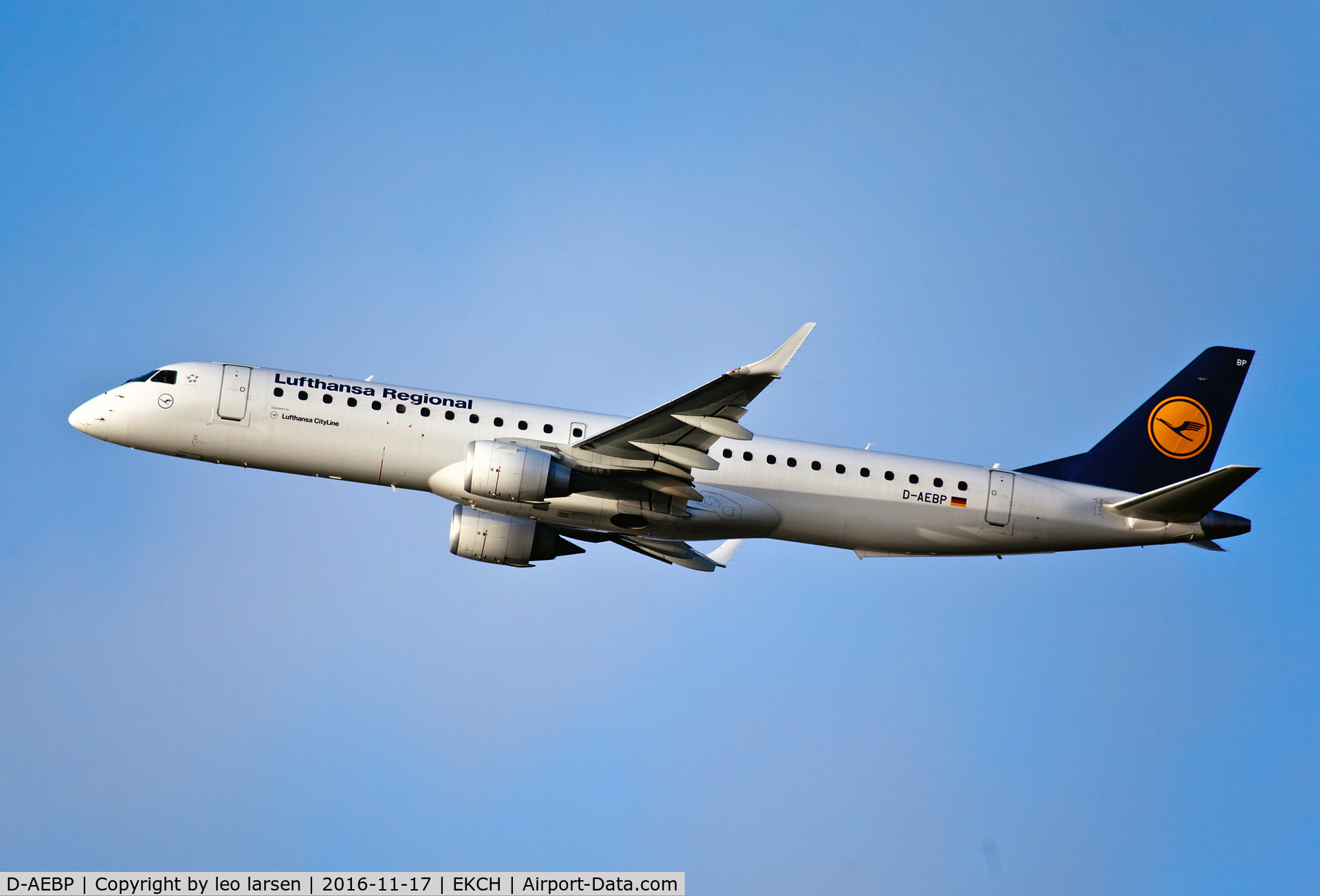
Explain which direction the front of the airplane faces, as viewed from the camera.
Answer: facing to the left of the viewer
